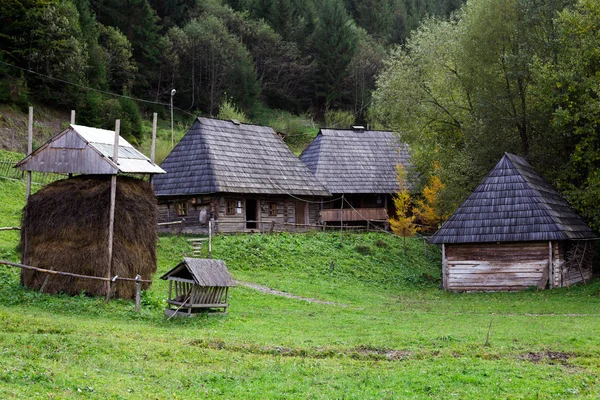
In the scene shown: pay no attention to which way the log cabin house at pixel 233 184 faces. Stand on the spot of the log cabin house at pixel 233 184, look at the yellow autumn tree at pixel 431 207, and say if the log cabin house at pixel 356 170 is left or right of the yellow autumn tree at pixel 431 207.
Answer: left

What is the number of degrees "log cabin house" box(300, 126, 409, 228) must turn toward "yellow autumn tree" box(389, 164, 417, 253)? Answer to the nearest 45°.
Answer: approximately 45° to its left

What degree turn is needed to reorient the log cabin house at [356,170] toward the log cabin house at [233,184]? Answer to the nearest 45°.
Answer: approximately 45° to its right

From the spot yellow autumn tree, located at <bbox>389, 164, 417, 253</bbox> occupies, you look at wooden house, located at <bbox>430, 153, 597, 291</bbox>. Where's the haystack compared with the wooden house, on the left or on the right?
right

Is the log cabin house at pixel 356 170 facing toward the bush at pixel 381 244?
yes

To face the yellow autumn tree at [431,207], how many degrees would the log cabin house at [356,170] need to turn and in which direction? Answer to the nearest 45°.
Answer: approximately 45° to its left

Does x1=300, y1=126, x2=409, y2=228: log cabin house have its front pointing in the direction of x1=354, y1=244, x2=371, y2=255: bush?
yes

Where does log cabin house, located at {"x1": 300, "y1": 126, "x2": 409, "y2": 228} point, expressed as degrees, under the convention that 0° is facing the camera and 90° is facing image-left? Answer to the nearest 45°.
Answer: approximately 0°
